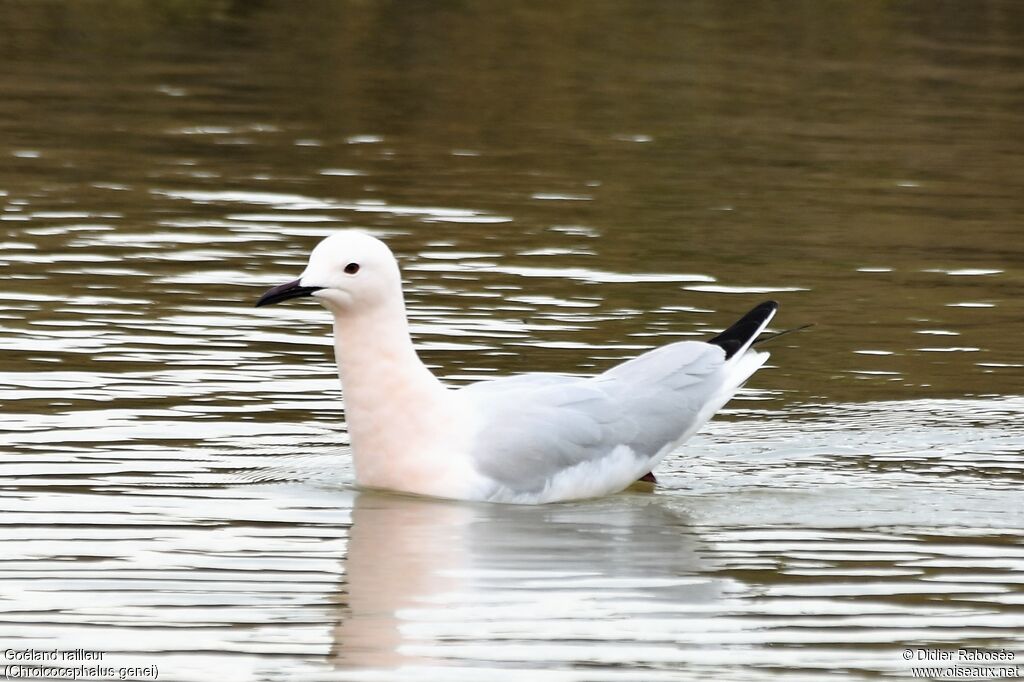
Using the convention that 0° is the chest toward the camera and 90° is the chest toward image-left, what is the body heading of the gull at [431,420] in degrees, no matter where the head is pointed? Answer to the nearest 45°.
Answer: approximately 90°
